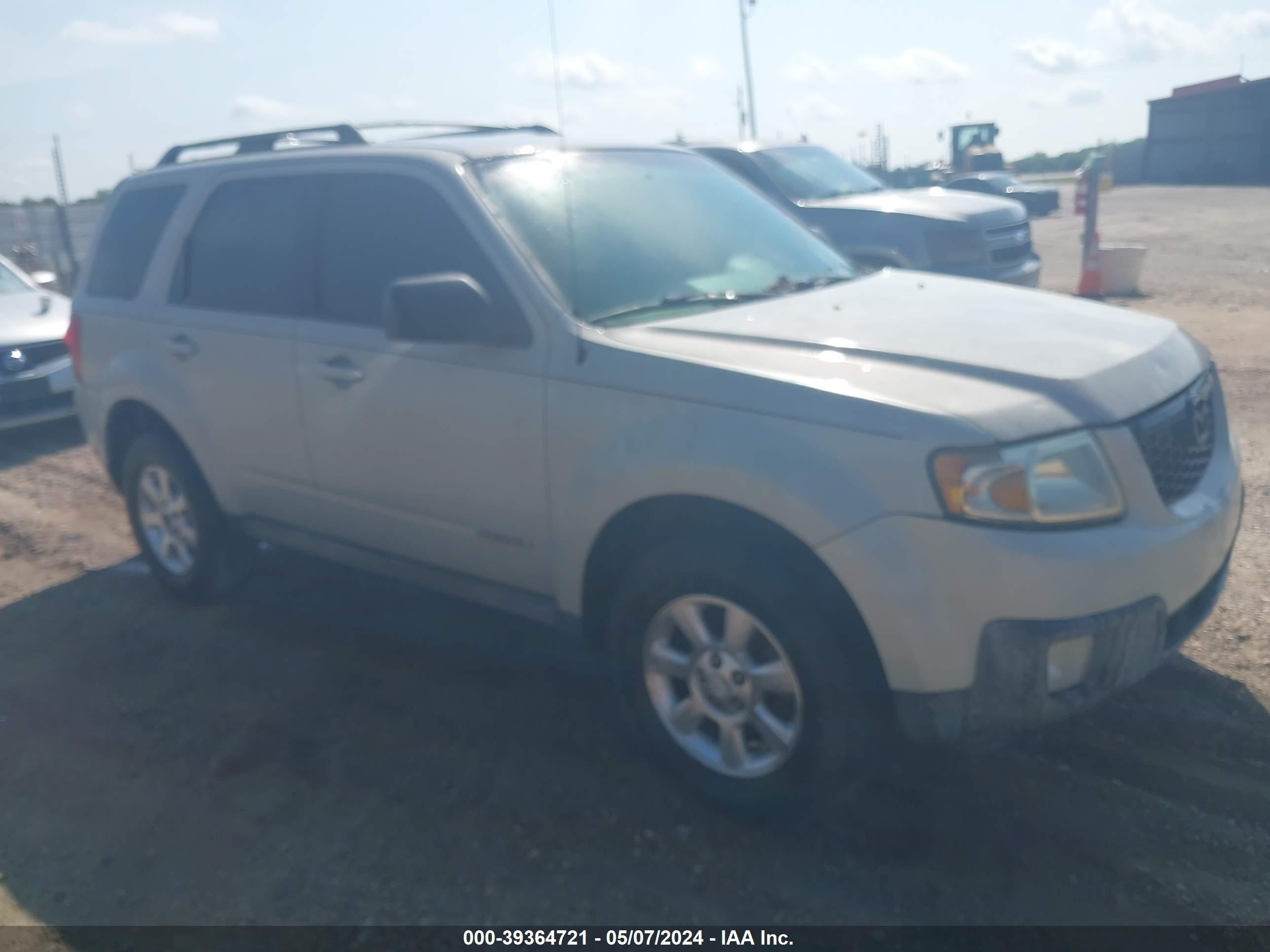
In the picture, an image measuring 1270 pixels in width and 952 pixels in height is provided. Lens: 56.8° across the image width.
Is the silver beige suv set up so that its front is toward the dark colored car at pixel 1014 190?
no

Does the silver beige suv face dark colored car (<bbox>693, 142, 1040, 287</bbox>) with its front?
no

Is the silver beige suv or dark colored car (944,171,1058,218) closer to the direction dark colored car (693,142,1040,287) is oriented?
the silver beige suv

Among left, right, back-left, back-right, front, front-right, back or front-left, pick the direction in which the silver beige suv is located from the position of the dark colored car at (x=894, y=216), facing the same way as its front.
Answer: front-right

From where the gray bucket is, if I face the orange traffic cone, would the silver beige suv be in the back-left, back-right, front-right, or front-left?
front-left

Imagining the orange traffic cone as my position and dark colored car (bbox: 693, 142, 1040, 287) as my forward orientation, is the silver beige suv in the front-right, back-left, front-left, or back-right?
front-left

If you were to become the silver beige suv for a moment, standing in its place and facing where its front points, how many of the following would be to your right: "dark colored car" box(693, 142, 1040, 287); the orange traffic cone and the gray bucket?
0

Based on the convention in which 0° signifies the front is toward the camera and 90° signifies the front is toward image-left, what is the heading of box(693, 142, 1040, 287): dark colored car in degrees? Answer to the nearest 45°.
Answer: approximately 315°

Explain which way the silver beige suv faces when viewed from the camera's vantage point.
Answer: facing the viewer and to the right of the viewer

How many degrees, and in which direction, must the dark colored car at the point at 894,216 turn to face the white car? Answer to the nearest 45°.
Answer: approximately 135° to its right

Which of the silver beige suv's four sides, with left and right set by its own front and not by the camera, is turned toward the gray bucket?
left

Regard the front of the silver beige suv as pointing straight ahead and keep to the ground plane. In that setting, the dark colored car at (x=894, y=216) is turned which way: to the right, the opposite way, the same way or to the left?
the same way

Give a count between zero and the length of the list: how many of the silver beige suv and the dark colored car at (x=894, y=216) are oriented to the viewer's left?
0

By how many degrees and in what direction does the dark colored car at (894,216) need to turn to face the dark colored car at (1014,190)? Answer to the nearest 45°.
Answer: approximately 135° to its left

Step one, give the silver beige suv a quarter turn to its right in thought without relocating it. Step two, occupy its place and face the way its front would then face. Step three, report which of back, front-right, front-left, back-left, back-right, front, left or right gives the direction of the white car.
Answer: right
